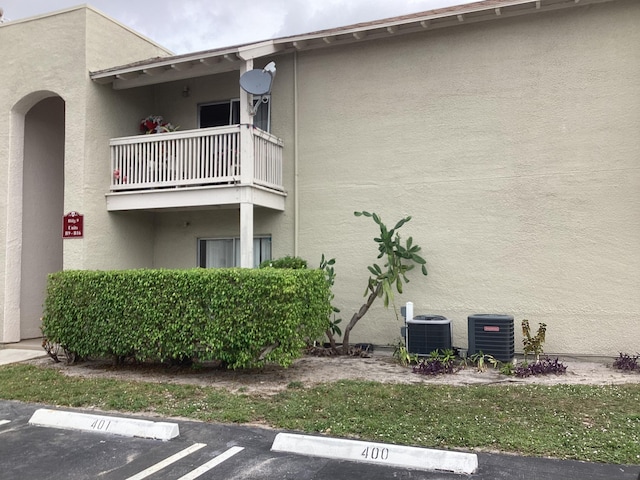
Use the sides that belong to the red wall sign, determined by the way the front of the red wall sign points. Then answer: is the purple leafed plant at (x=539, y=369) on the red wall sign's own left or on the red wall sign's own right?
on the red wall sign's own left

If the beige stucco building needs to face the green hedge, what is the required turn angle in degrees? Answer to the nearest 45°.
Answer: approximately 45° to its right

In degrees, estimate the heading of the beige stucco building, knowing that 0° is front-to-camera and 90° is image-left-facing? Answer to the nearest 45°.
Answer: approximately 0°

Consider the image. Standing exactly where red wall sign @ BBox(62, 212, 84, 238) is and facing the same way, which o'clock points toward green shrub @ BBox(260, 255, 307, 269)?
The green shrub is roughly at 10 o'clock from the red wall sign.
